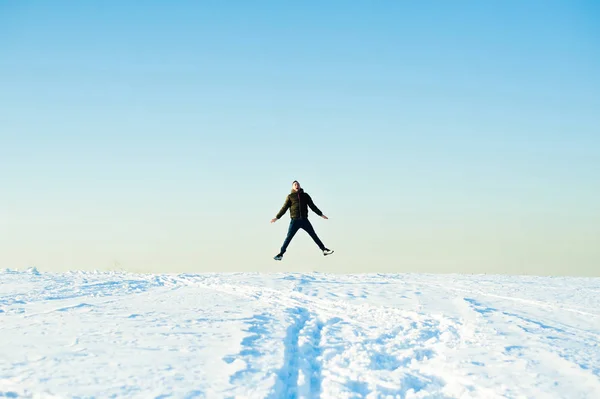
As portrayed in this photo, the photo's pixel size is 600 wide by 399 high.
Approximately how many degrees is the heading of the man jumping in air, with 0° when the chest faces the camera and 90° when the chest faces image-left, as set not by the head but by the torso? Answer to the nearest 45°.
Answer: approximately 0°
